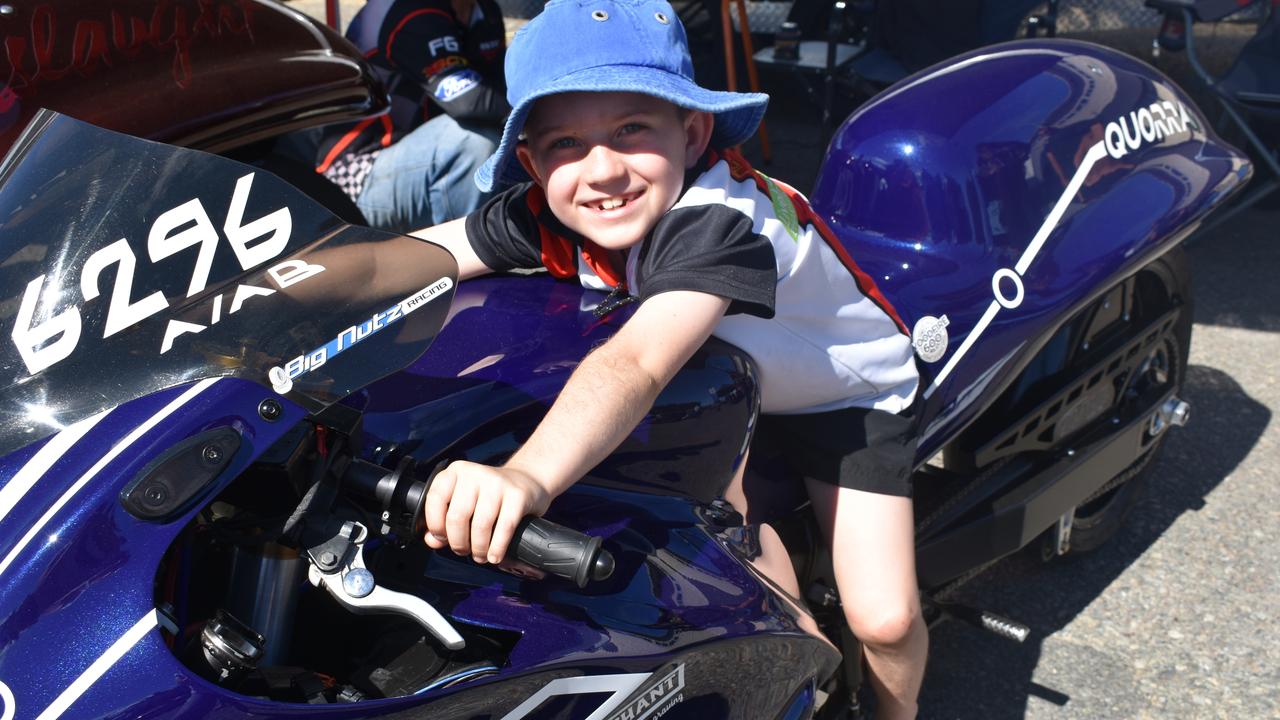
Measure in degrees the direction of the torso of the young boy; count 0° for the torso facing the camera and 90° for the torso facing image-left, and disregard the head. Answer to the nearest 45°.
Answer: approximately 45°

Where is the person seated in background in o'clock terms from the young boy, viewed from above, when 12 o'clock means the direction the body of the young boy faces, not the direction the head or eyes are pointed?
The person seated in background is roughly at 4 o'clock from the young boy.

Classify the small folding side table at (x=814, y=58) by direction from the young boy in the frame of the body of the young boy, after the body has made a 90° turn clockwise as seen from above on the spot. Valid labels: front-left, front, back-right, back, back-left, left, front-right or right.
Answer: front-right

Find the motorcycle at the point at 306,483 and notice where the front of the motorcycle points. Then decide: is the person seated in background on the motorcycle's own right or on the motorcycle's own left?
on the motorcycle's own right
